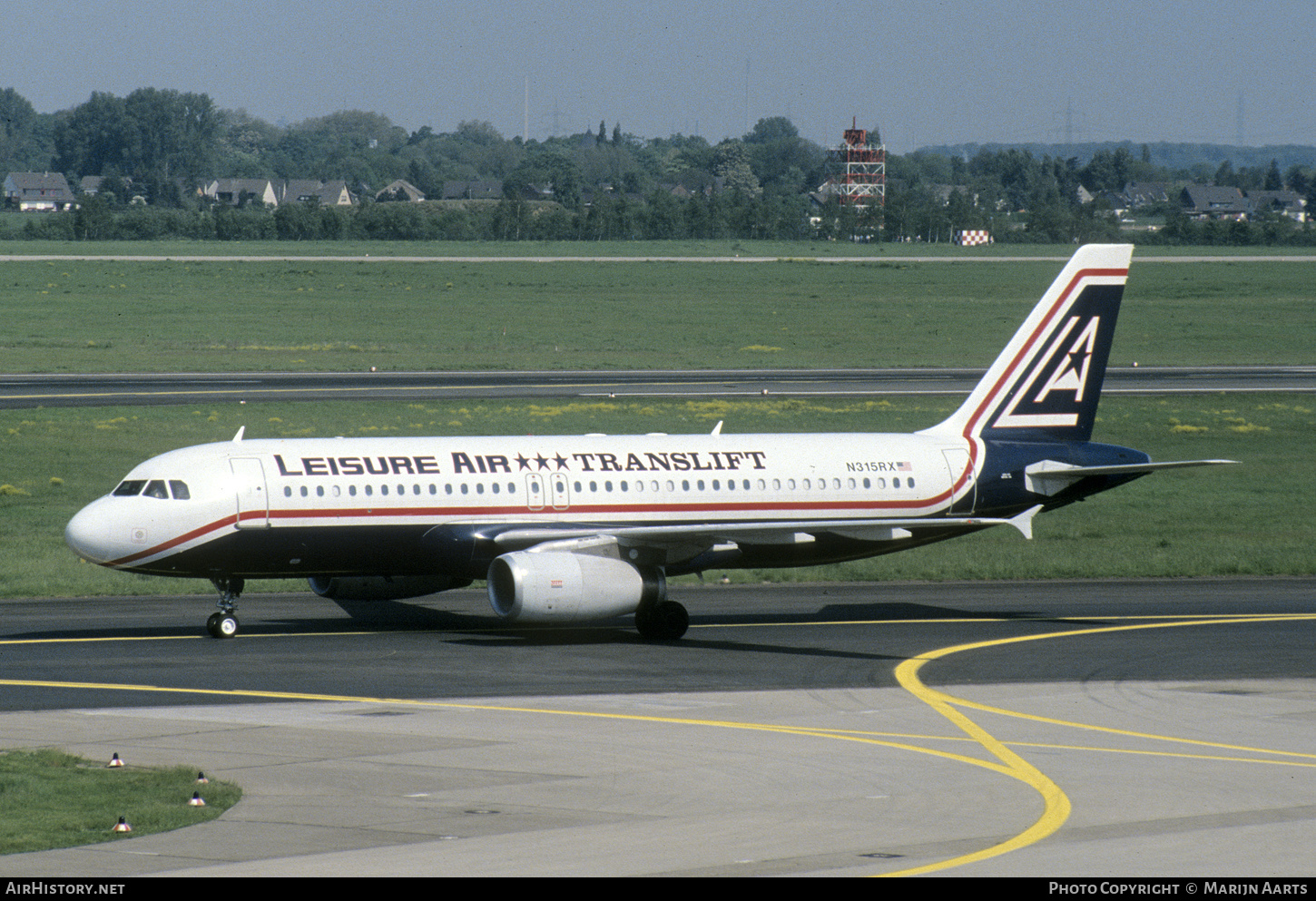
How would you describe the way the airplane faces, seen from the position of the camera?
facing the viewer and to the left of the viewer
